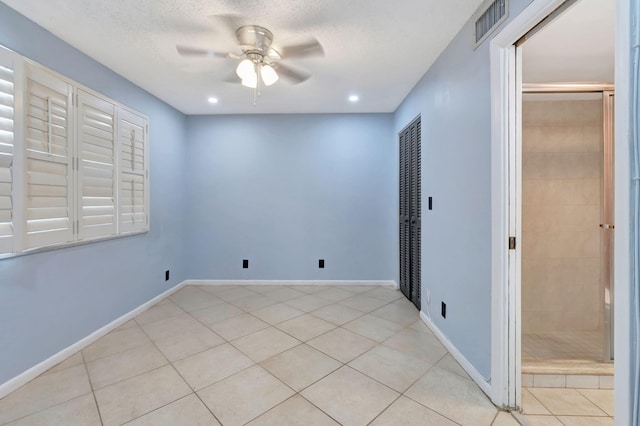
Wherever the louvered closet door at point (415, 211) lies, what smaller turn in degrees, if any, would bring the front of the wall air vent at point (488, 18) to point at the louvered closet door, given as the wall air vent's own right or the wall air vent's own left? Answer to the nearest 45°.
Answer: approximately 90° to the wall air vent's own right

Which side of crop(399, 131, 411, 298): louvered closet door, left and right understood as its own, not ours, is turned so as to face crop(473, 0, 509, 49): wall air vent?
left

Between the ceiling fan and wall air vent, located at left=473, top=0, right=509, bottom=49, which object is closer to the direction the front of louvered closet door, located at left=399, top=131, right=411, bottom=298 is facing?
the ceiling fan

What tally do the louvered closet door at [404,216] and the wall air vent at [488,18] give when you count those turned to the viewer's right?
0

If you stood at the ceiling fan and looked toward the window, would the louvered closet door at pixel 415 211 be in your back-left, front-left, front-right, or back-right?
back-right

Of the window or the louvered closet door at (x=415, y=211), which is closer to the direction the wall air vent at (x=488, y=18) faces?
the window

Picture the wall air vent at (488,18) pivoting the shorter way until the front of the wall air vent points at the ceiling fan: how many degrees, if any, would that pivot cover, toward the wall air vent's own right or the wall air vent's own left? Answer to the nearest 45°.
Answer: approximately 45° to the wall air vent's own right

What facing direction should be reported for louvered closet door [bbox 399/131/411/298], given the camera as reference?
facing to the left of the viewer

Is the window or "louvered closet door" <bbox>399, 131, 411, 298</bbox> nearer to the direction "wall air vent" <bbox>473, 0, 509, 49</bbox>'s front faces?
the window

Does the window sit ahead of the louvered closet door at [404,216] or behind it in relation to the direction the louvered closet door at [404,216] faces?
ahead

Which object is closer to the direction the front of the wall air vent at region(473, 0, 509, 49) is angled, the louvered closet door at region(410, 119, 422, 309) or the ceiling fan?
the ceiling fan

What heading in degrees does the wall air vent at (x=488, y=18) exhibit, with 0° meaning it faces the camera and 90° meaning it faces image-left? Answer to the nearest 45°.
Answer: approximately 45°
